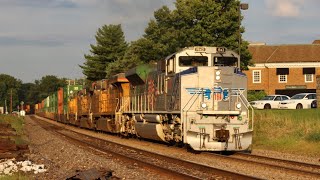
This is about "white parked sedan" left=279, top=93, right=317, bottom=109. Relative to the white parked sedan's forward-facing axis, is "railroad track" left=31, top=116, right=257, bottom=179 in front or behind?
in front

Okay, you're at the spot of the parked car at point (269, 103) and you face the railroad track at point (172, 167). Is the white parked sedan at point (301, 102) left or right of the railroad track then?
left

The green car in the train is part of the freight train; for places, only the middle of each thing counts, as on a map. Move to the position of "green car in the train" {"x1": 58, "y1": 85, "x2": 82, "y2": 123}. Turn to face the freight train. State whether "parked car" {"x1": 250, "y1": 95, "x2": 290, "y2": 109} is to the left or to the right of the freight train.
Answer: left

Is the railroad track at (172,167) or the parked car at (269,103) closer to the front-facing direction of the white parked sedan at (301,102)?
the railroad track

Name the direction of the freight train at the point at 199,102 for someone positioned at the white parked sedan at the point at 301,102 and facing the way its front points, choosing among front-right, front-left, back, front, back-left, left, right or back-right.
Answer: front-left
